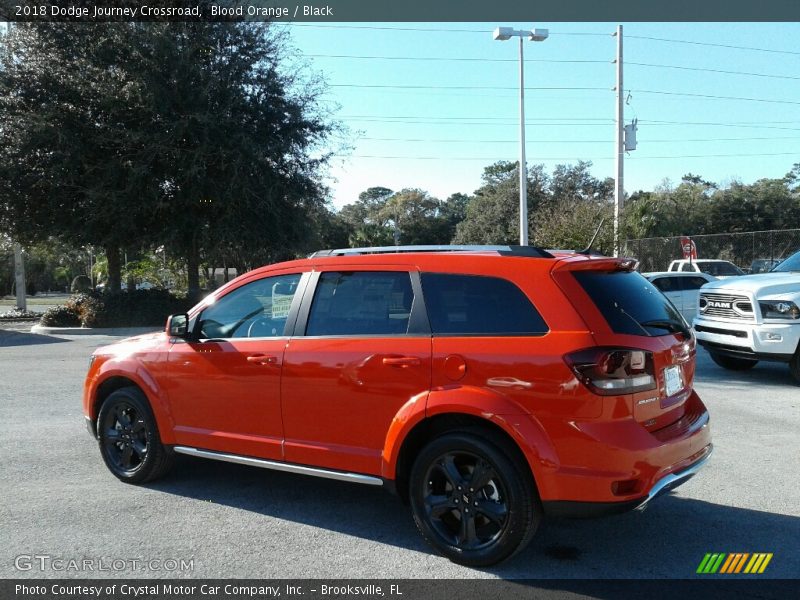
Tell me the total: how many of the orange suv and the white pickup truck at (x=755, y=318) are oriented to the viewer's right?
0

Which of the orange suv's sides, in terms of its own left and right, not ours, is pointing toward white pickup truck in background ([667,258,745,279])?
right

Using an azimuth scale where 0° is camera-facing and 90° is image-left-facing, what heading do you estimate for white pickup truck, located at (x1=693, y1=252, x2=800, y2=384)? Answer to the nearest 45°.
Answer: approximately 45°

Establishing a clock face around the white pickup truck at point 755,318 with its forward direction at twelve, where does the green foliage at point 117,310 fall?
The green foliage is roughly at 2 o'clock from the white pickup truck.

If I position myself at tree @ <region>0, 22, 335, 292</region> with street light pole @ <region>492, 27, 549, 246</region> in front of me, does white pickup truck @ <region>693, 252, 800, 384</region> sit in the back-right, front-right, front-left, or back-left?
front-right

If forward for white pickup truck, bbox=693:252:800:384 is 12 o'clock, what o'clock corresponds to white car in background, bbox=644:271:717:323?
The white car in background is roughly at 4 o'clock from the white pickup truck.

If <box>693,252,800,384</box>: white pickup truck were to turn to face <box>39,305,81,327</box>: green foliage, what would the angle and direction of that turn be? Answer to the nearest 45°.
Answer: approximately 45° to its right

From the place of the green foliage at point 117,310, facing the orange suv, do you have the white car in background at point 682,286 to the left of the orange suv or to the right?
left

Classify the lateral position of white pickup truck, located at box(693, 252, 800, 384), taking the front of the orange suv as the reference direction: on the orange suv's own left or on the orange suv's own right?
on the orange suv's own right

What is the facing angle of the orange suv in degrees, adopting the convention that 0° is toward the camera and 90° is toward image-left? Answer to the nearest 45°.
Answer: approximately 135°
